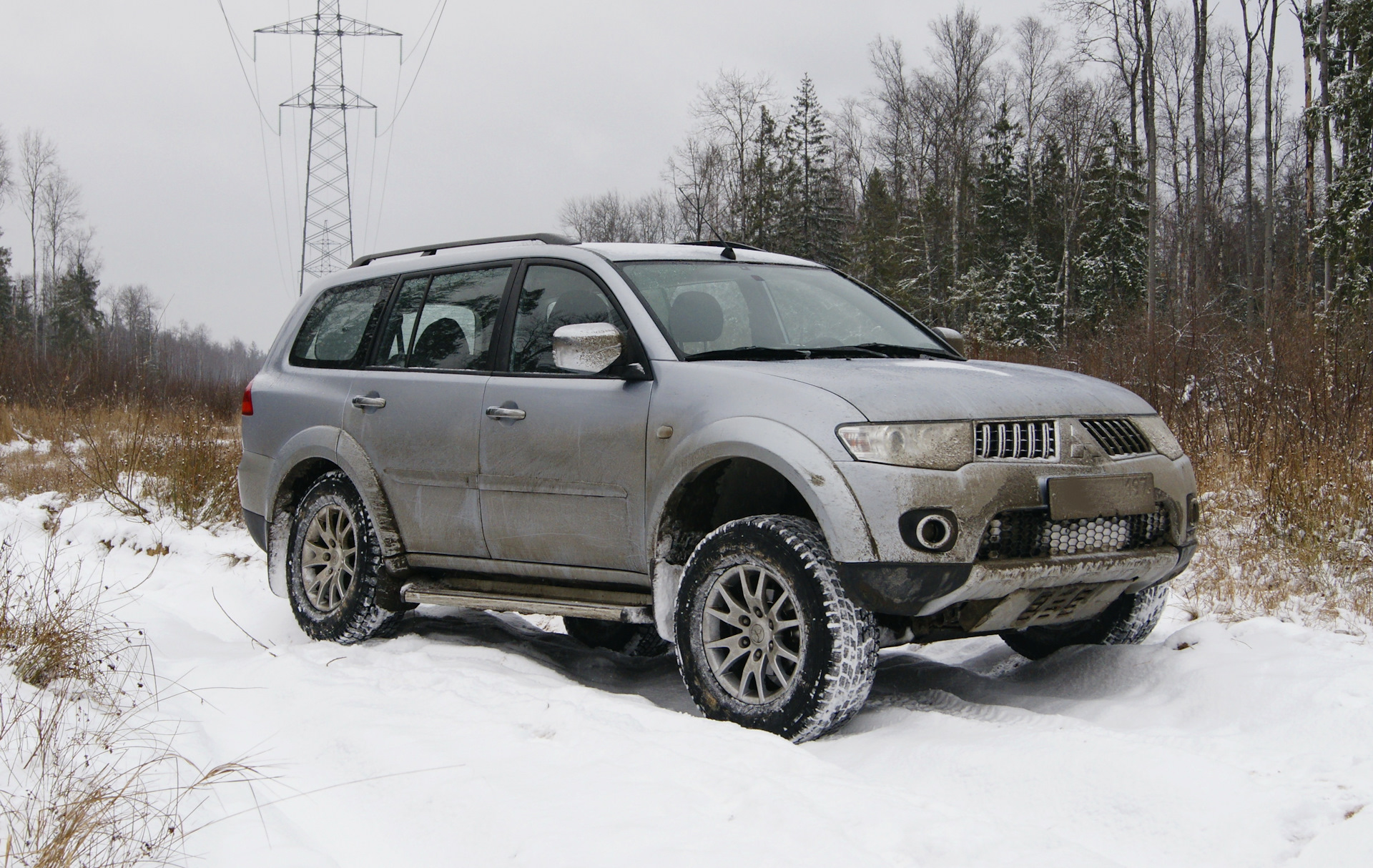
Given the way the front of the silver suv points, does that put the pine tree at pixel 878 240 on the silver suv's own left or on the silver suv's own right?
on the silver suv's own left

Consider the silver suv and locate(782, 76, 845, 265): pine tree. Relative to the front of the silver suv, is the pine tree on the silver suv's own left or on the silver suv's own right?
on the silver suv's own left

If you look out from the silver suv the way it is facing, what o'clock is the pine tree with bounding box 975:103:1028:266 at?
The pine tree is roughly at 8 o'clock from the silver suv.

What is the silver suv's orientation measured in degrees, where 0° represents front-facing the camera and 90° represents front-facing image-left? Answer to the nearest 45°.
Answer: approximately 315°

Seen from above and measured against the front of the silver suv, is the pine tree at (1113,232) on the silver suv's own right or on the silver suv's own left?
on the silver suv's own left

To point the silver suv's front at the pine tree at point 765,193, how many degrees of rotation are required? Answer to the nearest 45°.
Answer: approximately 135° to its left

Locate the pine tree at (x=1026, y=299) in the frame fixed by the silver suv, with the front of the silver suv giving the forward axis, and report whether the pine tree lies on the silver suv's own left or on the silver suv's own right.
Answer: on the silver suv's own left

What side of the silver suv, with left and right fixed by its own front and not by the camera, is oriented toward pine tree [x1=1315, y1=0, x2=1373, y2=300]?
left
